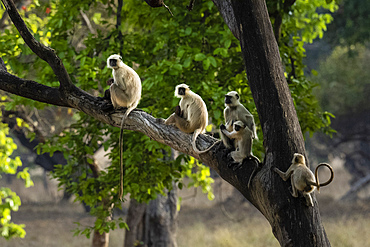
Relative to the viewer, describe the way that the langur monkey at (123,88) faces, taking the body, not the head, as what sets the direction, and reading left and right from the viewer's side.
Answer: facing to the left of the viewer

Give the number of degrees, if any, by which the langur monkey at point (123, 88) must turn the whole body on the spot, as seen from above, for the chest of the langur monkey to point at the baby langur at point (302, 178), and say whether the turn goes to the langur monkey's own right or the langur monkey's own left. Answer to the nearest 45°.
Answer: approximately 135° to the langur monkey's own left

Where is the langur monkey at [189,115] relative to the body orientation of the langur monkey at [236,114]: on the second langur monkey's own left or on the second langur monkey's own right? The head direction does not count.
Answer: on the second langur monkey's own right

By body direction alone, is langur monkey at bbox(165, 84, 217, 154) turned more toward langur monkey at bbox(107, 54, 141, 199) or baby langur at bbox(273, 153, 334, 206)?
the langur monkey

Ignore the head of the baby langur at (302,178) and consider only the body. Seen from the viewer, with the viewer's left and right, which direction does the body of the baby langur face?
facing away from the viewer and to the left of the viewer

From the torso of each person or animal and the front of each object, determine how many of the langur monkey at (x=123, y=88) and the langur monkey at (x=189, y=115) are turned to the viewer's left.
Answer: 2

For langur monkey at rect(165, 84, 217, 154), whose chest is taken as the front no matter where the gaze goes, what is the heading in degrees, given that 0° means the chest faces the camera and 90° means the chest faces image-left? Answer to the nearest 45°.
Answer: approximately 90°

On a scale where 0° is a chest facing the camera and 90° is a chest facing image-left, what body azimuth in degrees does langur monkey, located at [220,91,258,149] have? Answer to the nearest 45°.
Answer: approximately 45°

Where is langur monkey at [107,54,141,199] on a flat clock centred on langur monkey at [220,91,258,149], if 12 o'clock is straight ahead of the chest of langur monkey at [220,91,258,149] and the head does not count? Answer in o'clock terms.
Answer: langur monkey at [107,54,141,199] is roughly at 2 o'clock from langur monkey at [220,91,258,149].

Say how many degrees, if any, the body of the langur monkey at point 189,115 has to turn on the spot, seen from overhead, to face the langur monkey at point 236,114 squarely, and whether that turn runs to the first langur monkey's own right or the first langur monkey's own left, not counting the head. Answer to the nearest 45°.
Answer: approximately 135° to the first langur monkey's own left
